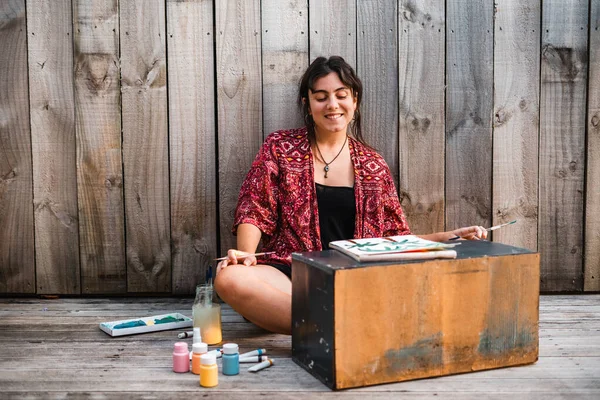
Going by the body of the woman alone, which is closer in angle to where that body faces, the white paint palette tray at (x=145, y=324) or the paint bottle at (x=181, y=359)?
the paint bottle

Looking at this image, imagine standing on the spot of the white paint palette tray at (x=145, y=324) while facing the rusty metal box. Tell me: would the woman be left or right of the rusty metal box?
left

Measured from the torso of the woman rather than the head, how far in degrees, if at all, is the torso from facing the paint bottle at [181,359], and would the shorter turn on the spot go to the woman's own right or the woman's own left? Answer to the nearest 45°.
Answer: approximately 45° to the woman's own right

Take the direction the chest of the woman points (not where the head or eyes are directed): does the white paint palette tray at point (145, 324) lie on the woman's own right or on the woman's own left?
on the woman's own right

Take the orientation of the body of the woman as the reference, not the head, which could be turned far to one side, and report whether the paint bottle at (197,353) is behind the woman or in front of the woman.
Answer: in front

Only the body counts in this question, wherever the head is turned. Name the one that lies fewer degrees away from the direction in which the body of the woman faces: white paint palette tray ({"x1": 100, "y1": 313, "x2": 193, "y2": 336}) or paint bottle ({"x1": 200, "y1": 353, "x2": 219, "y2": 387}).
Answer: the paint bottle

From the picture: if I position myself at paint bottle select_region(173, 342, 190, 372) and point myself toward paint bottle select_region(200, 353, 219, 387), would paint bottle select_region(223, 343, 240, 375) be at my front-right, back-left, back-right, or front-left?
front-left

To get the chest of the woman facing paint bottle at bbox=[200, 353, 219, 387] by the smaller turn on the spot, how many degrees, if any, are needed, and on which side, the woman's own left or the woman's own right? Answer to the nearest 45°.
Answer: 0° — they already face it

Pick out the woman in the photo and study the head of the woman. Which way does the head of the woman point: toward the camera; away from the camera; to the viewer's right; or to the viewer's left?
toward the camera

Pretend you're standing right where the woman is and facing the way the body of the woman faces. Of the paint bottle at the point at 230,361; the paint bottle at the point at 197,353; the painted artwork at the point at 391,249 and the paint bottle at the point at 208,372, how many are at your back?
0

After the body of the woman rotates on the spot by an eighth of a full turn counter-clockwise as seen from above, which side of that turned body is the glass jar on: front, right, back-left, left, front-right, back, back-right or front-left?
right

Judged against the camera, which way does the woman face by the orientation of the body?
toward the camera

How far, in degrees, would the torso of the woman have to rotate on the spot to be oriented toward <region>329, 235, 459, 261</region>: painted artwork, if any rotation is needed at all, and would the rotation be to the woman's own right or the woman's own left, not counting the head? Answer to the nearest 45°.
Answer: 0° — they already face it

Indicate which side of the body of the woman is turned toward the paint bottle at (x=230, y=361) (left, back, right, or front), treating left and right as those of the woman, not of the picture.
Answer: front
